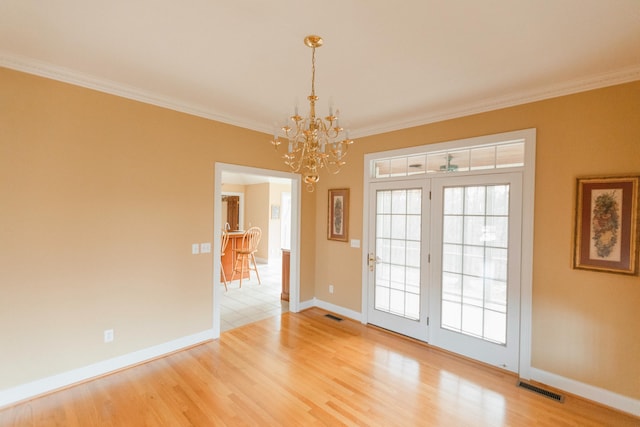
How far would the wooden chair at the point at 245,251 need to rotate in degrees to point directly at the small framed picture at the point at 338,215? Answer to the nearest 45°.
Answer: approximately 180°

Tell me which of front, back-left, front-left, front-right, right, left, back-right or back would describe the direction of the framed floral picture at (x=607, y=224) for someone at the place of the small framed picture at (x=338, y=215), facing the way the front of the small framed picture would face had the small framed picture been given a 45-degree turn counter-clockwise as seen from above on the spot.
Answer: front-left

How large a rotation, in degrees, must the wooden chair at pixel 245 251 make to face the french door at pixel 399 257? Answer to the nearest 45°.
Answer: approximately 180°

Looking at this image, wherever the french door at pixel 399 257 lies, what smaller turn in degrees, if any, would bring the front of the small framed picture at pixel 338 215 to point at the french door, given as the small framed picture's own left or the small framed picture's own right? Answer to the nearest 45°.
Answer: approximately 90° to the small framed picture's own left

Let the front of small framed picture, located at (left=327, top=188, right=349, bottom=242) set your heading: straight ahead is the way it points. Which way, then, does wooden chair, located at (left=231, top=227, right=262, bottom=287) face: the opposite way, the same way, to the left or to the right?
to the right

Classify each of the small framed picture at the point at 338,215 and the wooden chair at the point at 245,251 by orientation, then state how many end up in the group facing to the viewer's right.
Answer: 0

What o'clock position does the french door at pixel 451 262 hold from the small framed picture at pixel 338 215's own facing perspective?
The french door is roughly at 9 o'clock from the small framed picture.

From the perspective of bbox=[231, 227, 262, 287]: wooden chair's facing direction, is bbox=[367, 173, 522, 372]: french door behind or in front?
behind

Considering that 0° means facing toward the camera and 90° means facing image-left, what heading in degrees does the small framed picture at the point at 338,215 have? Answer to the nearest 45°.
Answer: approximately 45°

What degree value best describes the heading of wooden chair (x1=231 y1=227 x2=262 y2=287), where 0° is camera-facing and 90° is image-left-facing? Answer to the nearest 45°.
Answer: approximately 135°

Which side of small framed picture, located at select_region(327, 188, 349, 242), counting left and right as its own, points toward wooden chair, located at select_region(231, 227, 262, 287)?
right

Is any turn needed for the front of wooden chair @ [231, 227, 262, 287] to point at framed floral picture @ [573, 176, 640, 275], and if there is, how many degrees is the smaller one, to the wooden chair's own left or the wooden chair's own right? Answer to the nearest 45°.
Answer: approximately 180°
